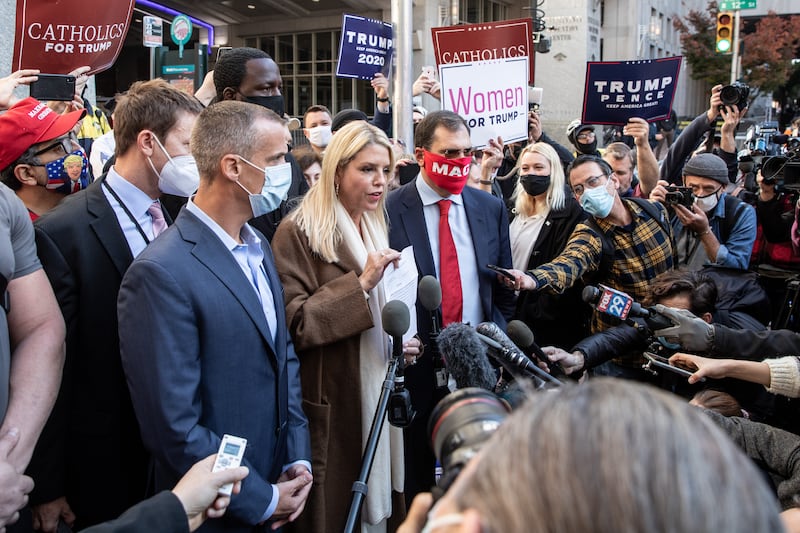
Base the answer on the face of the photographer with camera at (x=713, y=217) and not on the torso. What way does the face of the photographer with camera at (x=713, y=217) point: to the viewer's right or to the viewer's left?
to the viewer's left

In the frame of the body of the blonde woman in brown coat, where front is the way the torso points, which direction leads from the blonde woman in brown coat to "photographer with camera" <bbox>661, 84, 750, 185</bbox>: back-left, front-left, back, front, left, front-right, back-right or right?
left

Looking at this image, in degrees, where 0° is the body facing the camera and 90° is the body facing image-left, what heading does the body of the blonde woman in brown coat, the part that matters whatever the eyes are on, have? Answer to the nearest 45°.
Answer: approximately 315°

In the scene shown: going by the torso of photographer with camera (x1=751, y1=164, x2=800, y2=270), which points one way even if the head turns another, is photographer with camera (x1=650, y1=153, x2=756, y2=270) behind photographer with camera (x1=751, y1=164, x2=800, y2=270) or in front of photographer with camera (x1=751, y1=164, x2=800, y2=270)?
in front

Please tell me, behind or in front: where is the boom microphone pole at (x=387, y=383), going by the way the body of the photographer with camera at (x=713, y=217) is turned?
in front

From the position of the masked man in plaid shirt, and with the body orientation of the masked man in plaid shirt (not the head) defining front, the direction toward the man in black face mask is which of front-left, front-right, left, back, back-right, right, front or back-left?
front-right

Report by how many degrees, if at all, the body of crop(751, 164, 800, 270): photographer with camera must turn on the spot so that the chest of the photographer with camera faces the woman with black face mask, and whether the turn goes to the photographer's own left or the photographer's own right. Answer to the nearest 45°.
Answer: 0° — they already face them
